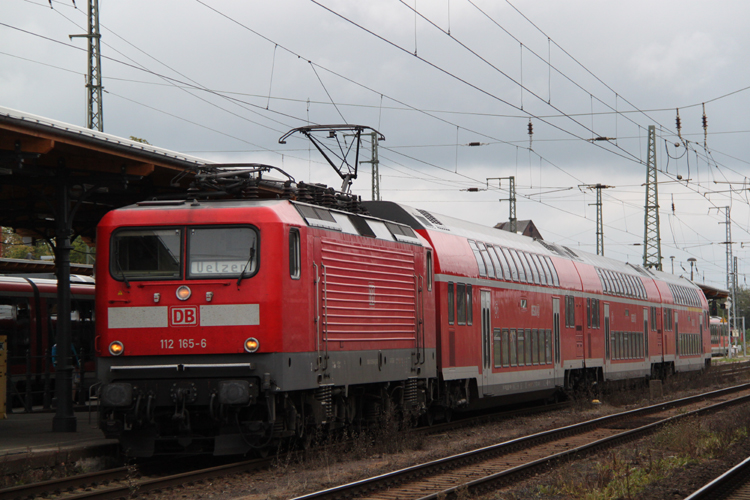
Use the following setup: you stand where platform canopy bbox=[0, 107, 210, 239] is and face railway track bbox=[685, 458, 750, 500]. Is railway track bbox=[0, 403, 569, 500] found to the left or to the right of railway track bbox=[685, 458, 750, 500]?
right

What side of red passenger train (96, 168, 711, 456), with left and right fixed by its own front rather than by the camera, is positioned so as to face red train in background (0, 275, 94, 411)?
right

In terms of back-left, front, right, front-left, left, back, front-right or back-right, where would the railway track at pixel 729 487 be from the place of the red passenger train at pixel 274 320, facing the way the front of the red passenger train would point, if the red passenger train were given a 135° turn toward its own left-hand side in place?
right

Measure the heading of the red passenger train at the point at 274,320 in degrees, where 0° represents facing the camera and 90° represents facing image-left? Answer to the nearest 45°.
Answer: approximately 45°

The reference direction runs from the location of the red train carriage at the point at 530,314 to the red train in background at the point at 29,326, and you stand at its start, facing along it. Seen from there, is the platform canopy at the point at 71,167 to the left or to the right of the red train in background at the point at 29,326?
left

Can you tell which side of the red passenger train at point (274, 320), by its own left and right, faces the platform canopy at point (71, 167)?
right
